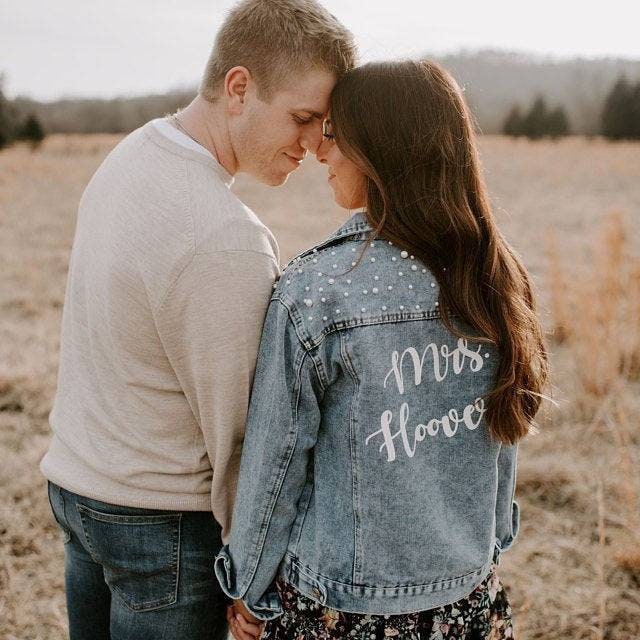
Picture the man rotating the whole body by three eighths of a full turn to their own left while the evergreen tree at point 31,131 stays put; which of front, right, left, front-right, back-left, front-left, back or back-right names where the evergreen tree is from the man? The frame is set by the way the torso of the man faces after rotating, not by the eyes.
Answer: right

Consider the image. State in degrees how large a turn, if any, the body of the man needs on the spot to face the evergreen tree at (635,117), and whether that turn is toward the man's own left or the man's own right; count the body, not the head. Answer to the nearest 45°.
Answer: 0° — they already face it

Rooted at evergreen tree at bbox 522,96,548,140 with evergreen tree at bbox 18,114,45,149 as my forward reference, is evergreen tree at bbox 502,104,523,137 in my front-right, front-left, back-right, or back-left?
front-right

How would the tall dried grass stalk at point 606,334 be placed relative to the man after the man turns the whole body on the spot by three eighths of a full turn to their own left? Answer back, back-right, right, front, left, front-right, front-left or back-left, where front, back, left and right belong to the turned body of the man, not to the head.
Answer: back-right

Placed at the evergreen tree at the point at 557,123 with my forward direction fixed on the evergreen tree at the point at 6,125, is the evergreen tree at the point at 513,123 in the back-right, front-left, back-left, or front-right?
front-right

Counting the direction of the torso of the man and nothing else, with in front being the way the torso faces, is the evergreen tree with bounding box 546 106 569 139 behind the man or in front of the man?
in front

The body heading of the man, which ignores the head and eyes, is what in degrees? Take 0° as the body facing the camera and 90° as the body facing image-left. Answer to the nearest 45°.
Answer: approximately 225°

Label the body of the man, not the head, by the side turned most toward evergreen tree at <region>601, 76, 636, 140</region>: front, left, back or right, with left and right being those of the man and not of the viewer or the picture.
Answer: front

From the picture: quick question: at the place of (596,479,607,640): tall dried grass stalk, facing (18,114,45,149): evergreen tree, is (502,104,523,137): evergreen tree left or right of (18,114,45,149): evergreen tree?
right
